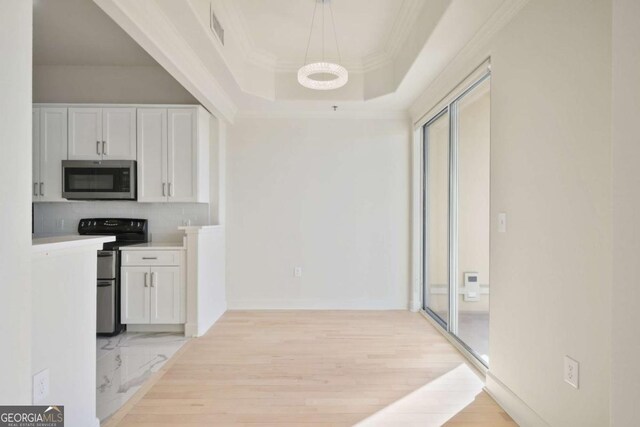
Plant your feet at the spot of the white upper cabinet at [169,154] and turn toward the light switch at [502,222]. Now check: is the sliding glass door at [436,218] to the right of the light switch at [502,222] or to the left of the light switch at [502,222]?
left

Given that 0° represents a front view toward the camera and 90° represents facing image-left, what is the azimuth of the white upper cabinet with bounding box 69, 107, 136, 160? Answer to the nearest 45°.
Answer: approximately 0°

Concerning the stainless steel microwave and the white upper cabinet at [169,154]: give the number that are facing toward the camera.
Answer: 2
